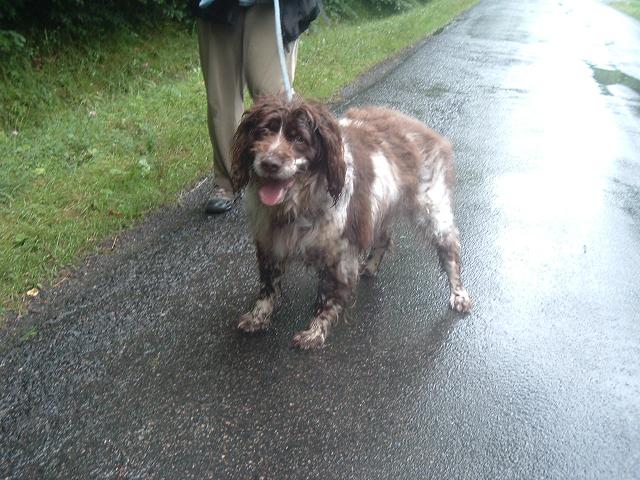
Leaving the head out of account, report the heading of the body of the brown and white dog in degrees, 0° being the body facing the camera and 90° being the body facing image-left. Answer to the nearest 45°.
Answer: approximately 45°
